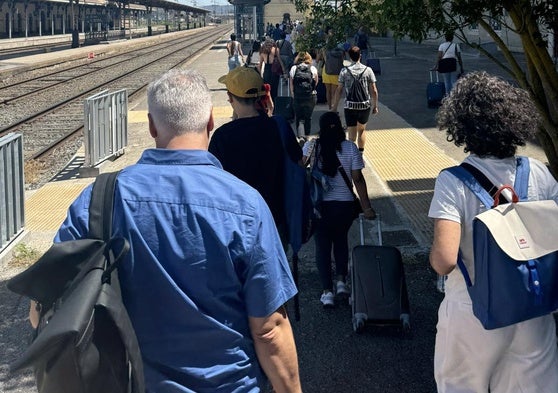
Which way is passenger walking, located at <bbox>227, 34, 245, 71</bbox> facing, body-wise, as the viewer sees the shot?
away from the camera

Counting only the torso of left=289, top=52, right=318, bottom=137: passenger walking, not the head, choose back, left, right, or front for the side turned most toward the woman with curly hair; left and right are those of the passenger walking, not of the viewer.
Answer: back

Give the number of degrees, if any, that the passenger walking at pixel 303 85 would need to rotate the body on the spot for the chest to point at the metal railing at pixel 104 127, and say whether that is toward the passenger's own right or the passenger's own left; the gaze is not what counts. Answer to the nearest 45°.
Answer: approximately 90° to the passenger's own left

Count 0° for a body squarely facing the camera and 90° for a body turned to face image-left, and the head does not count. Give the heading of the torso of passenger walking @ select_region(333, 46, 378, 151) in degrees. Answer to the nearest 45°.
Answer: approximately 180°

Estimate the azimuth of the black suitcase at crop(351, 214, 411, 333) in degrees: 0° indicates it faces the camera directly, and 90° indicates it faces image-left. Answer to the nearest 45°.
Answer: approximately 0°

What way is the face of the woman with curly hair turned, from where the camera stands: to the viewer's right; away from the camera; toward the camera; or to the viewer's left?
away from the camera

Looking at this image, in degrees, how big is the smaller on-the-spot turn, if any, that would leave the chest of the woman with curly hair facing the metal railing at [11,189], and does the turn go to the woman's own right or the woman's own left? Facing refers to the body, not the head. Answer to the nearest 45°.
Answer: approximately 45° to the woman's own left

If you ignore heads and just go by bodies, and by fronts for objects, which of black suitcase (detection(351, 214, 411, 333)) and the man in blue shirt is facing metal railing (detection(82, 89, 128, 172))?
the man in blue shirt

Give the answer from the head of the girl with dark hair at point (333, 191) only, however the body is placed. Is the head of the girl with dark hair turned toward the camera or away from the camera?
away from the camera

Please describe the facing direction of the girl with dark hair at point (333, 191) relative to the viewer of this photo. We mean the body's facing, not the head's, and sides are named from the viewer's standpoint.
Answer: facing away from the viewer

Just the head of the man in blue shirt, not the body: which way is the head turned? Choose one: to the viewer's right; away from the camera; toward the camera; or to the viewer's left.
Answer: away from the camera
